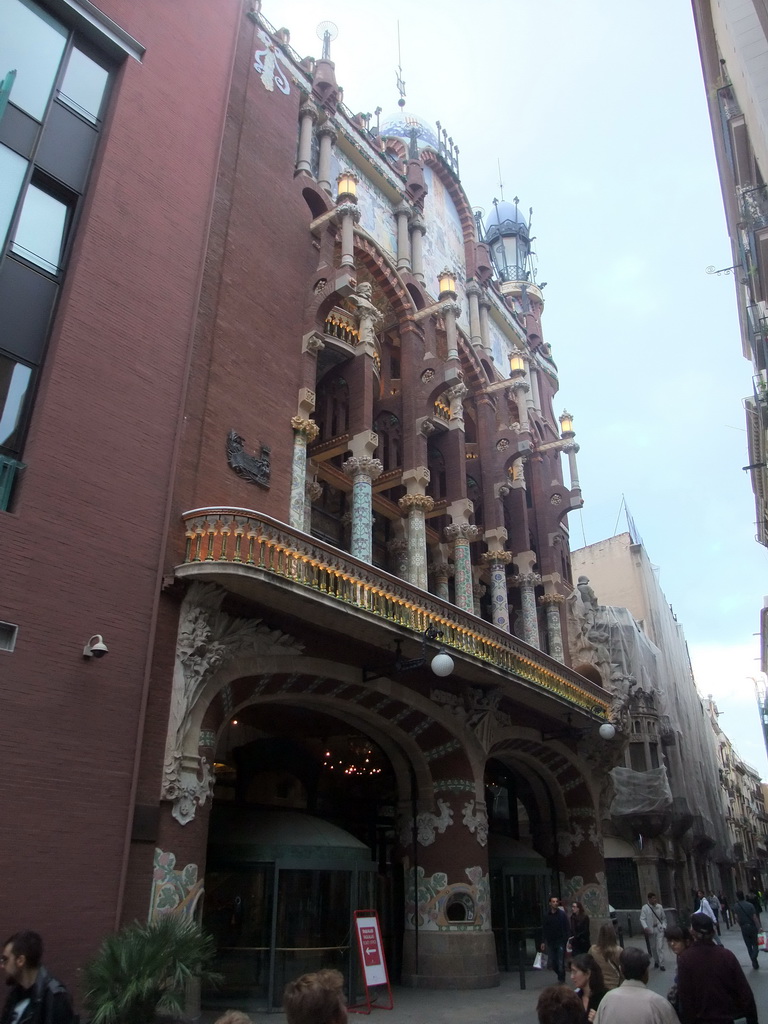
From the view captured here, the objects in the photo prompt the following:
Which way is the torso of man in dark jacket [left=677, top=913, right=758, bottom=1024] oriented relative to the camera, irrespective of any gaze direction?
away from the camera

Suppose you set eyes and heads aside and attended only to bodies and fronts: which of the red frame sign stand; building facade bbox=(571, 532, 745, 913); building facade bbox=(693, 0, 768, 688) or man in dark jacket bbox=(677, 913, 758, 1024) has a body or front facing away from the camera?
the man in dark jacket

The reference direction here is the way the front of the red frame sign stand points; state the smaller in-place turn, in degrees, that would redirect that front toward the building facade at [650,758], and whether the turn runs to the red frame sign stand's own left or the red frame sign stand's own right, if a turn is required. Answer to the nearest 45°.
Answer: approximately 90° to the red frame sign stand's own left

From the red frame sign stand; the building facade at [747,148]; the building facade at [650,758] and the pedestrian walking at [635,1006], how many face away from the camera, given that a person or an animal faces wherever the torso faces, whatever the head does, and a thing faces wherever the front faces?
1

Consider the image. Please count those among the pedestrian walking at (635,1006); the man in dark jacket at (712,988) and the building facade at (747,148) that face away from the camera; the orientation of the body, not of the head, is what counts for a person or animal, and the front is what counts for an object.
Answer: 2

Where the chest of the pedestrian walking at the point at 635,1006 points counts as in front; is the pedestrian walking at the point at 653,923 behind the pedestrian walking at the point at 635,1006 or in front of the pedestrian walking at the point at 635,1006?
in front

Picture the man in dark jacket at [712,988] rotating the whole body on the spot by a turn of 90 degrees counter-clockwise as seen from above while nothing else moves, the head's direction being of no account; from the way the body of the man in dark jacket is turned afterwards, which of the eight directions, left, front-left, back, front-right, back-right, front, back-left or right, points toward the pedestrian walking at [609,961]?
front-right

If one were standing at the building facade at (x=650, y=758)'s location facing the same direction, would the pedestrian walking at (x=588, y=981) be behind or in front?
in front

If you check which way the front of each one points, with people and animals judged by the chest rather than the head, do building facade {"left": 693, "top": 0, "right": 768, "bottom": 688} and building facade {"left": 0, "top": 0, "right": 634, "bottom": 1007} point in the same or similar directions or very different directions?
very different directions

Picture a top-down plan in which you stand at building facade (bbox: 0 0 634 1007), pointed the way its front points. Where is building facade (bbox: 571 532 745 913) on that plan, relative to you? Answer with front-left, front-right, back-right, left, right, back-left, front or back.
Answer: left

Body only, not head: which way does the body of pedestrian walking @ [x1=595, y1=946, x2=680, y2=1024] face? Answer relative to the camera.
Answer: away from the camera

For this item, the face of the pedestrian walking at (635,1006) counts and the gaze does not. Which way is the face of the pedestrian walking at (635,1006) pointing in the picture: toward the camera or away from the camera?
away from the camera

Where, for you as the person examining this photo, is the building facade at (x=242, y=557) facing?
facing the viewer and to the right of the viewer

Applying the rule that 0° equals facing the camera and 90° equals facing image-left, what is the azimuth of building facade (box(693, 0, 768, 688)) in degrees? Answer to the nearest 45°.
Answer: approximately 90°
